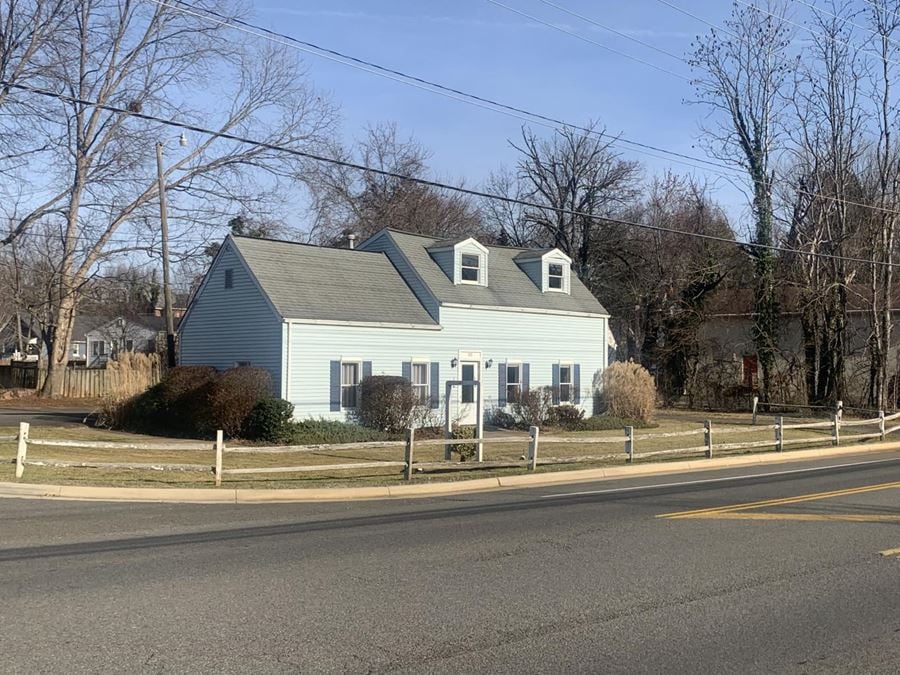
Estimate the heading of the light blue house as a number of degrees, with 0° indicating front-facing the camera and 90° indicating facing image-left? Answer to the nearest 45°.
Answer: approximately 315°

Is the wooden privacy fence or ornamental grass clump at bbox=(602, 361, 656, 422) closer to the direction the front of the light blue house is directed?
the ornamental grass clump

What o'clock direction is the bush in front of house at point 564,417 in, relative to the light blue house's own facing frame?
The bush in front of house is roughly at 10 o'clock from the light blue house.

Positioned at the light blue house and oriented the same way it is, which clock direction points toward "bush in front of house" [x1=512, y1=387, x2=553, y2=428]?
The bush in front of house is roughly at 10 o'clock from the light blue house.

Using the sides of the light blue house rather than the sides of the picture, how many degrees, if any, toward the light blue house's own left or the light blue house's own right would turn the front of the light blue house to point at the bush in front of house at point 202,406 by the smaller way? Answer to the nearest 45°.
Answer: approximately 90° to the light blue house's own right

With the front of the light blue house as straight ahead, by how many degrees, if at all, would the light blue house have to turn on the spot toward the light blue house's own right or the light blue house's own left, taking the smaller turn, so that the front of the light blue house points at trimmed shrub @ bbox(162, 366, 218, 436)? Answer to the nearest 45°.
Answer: approximately 90° to the light blue house's own right
